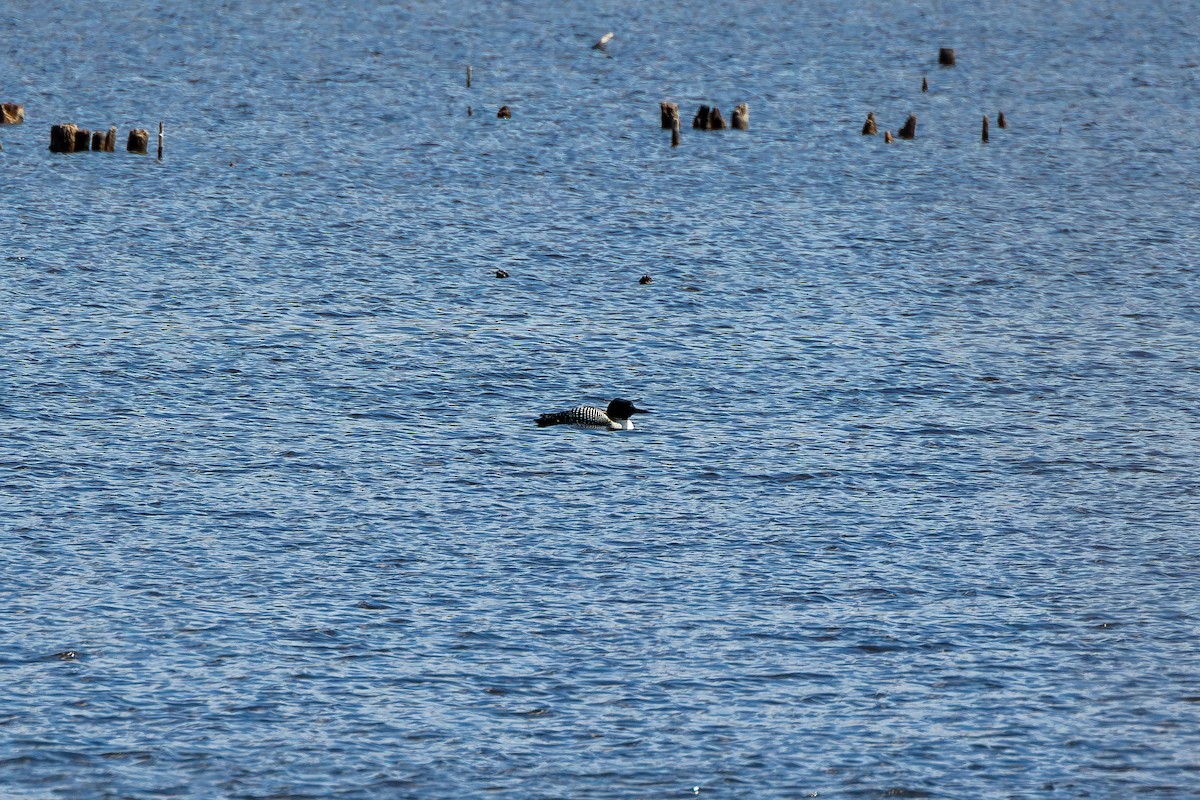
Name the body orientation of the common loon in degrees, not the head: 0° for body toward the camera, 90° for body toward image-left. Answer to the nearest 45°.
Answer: approximately 270°
